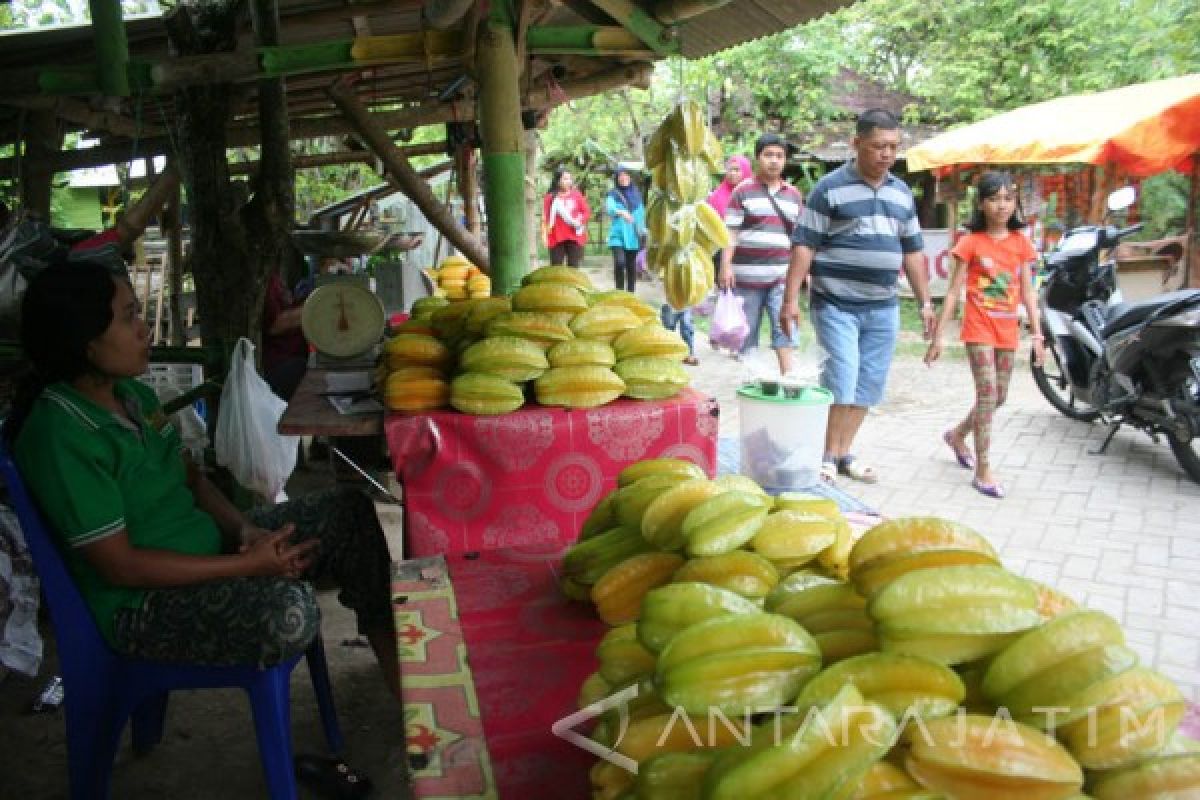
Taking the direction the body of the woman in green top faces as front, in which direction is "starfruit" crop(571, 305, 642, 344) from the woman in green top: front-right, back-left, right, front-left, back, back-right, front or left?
front

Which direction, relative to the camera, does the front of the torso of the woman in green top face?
to the viewer's right

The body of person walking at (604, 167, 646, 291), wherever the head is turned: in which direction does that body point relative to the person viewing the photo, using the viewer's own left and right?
facing the viewer

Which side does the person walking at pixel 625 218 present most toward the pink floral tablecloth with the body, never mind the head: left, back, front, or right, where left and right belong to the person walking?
front

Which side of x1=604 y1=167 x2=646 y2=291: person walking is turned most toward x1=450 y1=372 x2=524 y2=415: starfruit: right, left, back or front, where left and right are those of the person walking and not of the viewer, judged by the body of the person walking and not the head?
front

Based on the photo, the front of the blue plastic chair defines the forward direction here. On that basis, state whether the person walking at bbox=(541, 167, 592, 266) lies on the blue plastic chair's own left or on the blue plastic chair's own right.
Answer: on the blue plastic chair's own left

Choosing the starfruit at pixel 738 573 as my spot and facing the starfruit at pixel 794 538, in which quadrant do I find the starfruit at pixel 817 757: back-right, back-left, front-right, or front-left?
back-right

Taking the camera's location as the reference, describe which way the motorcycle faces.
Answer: facing away from the viewer and to the left of the viewer

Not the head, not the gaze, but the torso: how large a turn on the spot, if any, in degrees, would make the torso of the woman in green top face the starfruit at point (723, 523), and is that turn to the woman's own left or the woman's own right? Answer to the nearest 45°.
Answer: approximately 45° to the woman's own right

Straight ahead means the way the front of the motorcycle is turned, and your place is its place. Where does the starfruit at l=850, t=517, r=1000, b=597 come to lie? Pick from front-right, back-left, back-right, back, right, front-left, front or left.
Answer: back-left

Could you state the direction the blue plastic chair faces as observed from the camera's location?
facing to the right of the viewer

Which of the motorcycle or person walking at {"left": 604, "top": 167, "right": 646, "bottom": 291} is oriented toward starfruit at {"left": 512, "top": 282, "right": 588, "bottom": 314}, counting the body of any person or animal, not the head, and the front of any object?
the person walking
